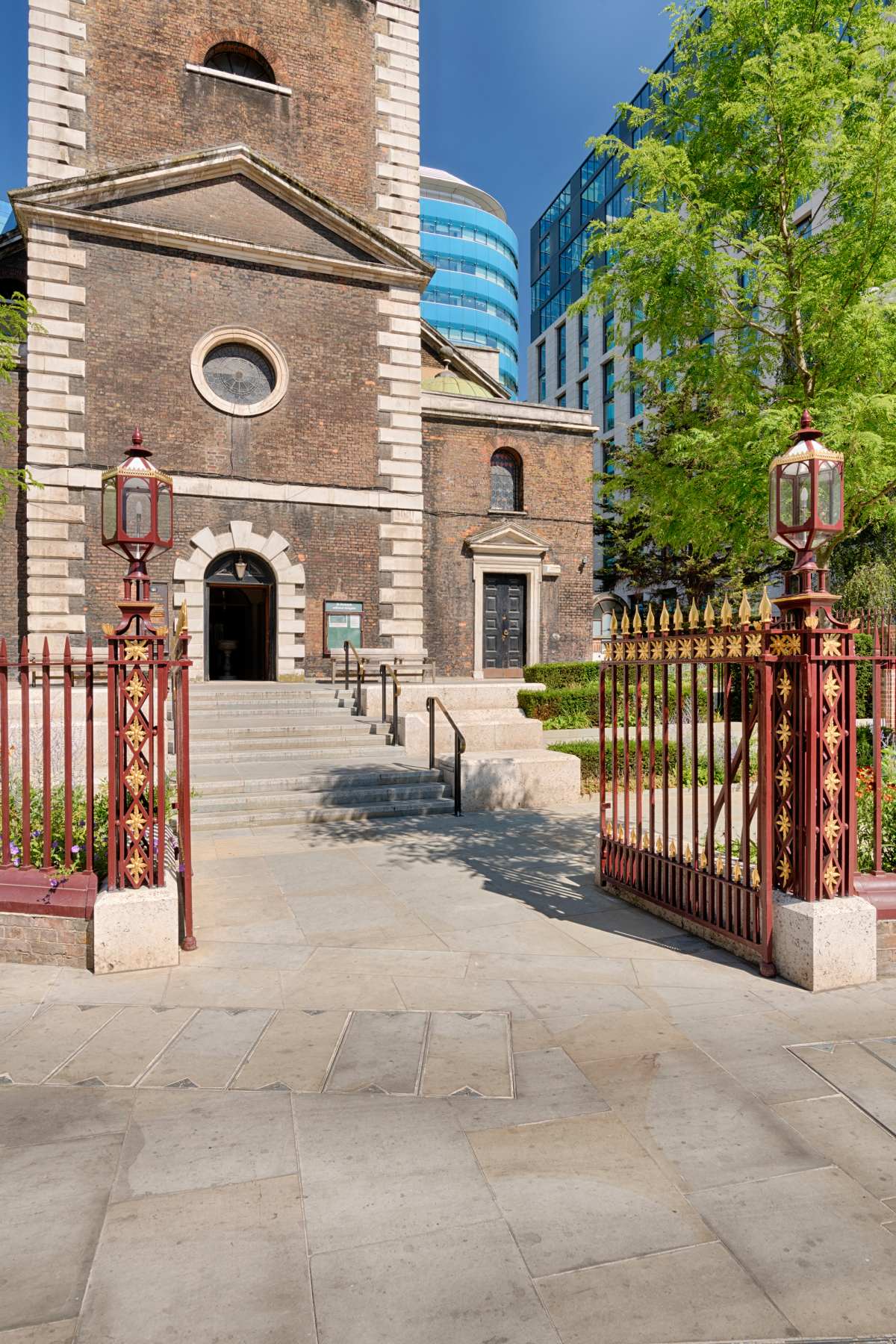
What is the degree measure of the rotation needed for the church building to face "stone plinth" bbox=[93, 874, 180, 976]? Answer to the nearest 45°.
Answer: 0° — it already faces it

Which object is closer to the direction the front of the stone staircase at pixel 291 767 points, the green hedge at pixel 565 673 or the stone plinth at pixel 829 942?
the stone plinth

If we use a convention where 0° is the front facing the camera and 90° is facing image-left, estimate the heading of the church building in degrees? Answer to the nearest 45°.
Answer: approximately 0°

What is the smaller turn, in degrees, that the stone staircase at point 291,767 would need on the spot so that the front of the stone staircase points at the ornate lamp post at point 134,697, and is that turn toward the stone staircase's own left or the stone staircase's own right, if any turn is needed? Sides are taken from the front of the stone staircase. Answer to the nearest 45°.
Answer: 0° — it already faces it
